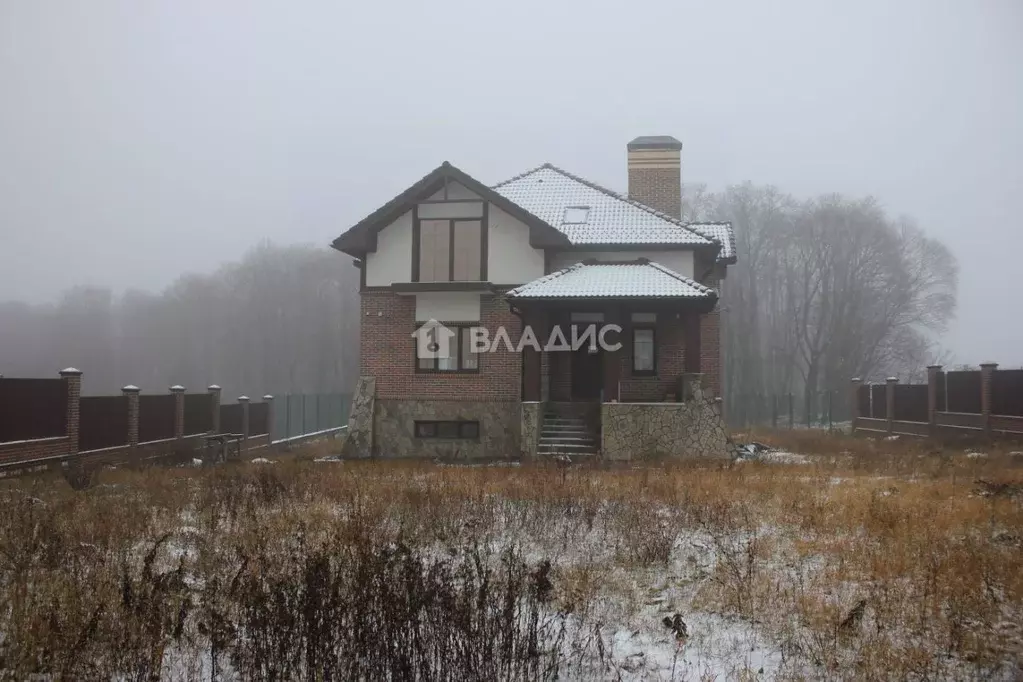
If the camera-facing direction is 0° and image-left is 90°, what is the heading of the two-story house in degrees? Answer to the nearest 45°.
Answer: approximately 0°

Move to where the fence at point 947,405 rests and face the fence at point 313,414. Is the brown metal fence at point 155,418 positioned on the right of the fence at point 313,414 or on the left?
left

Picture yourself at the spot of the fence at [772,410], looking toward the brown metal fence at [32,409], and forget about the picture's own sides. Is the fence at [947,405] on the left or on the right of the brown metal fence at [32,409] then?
left

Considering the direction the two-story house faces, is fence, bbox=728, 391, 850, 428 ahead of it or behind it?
behind

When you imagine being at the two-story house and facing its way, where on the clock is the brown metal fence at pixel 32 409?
The brown metal fence is roughly at 2 o'clock from the two-story house.

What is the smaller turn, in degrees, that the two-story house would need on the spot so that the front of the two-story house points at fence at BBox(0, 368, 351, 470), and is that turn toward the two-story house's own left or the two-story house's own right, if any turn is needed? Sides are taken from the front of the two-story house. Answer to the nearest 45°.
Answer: approximately 90° to the two-story house's own right

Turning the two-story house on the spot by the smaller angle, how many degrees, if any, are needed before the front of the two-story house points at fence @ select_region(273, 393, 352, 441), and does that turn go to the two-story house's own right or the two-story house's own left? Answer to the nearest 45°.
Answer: approximately 135° to the two-story house's own right

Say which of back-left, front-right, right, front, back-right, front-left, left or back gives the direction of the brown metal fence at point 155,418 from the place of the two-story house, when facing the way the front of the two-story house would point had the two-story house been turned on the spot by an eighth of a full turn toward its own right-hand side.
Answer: front-right

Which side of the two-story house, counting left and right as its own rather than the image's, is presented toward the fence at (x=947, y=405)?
left

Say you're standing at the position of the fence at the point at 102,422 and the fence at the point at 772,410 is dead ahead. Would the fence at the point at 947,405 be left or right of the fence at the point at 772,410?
right

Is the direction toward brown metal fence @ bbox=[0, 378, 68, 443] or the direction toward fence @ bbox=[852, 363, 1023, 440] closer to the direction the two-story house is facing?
the brown metal fence
